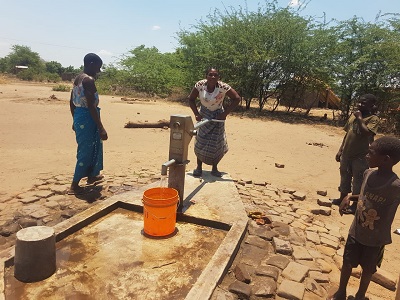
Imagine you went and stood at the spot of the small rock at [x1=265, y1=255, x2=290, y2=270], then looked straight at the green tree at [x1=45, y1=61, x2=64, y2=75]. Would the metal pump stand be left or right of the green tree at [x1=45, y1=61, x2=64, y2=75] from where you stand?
left

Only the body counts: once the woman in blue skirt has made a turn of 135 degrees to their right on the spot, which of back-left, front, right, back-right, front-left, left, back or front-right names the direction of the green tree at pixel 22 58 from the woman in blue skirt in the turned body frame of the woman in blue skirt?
back

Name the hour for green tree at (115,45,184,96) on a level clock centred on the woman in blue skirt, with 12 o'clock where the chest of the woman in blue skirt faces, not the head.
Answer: The green tree is roughly at 11 o'clock from the woman in blue skirt.

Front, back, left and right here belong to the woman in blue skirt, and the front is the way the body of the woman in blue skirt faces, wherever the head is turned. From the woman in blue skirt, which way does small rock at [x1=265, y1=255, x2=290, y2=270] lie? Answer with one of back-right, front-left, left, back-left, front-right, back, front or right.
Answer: right

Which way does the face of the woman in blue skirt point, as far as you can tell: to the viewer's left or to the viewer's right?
to the viewer's right

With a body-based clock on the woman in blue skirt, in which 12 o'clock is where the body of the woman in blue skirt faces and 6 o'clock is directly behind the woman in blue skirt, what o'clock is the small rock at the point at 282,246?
The small rock is roughly at 3 o'clock from the woman in blue skirt.

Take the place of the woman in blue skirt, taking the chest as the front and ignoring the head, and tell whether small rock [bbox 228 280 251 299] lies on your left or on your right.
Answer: on your right

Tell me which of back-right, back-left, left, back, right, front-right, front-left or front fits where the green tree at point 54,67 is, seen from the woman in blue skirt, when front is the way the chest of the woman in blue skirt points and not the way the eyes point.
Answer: front-left

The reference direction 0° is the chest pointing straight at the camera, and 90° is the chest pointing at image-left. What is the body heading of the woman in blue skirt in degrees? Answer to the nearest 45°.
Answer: approximately 225°

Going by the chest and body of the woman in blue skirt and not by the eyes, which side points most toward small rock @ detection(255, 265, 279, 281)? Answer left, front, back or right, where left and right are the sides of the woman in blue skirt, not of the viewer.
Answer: right
